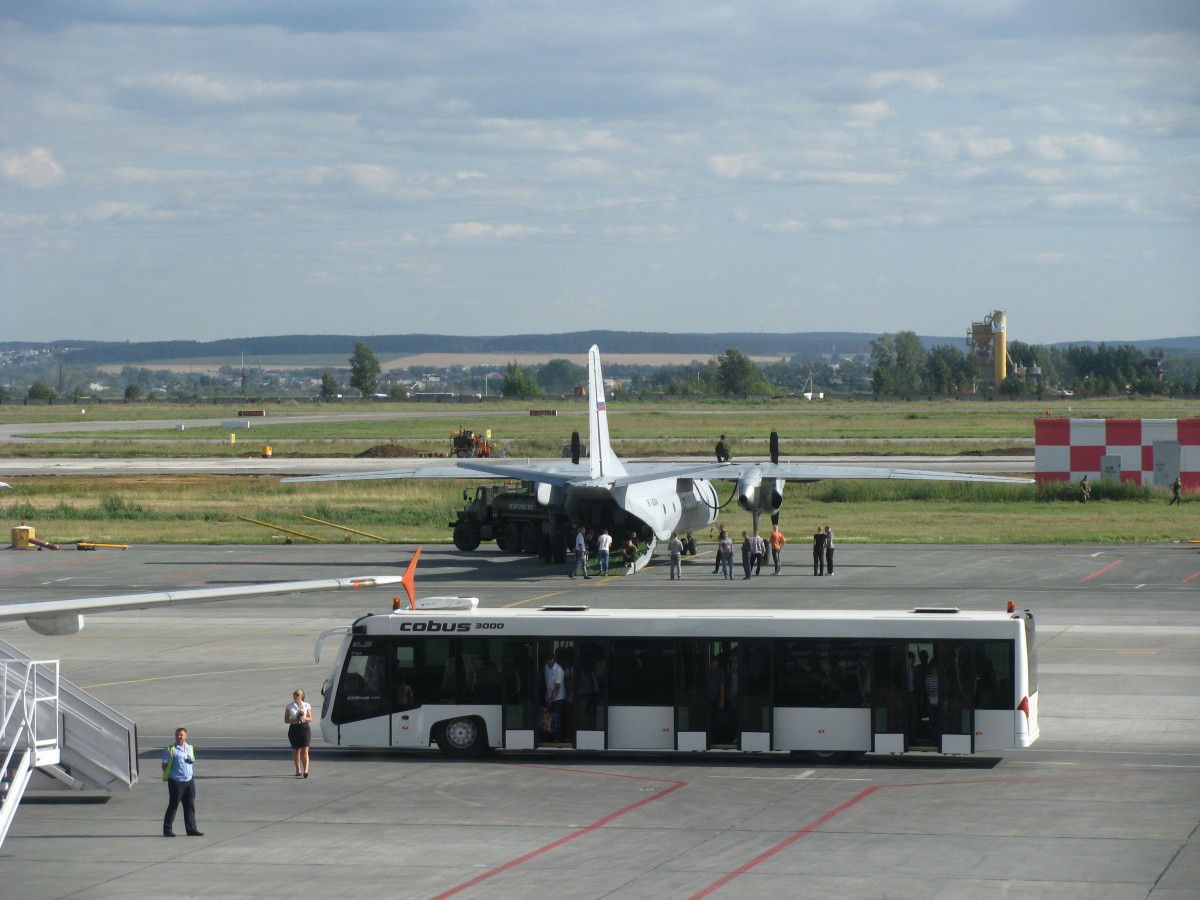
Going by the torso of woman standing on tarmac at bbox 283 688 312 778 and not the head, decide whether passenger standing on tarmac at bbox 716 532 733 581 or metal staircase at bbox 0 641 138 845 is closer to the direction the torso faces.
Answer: the metal staircase

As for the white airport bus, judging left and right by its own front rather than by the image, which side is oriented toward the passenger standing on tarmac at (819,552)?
right

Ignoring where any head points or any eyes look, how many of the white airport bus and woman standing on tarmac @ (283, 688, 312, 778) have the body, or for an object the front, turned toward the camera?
1

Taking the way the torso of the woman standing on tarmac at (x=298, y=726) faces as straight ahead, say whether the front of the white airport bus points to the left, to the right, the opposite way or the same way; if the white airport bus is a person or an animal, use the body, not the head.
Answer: to the right

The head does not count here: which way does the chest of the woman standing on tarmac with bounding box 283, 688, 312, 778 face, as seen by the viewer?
toward the camera

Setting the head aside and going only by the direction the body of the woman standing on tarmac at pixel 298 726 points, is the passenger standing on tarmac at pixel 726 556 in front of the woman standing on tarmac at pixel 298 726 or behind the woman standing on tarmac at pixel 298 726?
behind

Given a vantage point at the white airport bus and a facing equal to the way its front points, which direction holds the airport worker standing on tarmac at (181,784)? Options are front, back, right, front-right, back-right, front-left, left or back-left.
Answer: front-left

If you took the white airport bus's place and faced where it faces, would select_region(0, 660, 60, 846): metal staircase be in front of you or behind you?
in front

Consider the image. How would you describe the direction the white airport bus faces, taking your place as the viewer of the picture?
facing to the left of the viewer

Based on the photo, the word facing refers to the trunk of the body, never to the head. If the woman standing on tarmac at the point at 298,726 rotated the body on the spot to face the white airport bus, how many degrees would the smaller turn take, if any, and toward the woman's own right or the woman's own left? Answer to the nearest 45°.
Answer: approximately 90° to the woman's own left

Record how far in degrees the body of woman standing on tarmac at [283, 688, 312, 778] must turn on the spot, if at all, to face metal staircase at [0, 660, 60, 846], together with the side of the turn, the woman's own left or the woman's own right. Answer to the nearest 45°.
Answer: approximately 45° to the woman's own right

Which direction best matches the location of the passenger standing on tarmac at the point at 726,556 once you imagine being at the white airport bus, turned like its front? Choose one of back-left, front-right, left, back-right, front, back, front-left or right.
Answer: right

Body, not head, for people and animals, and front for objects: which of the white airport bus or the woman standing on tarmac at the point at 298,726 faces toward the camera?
the woman standing on tarmac
